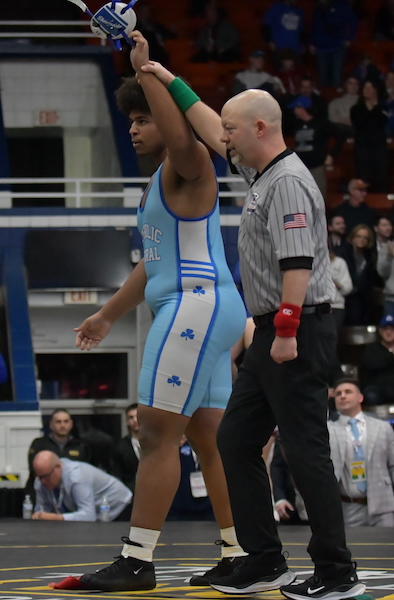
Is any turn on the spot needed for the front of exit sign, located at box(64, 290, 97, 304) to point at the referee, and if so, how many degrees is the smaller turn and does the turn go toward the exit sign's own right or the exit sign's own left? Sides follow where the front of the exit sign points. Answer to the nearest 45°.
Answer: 0° — it already faces them

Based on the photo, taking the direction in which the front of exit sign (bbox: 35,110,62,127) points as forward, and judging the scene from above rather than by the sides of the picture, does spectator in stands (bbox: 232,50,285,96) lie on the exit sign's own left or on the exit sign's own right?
on the exit sign's own left

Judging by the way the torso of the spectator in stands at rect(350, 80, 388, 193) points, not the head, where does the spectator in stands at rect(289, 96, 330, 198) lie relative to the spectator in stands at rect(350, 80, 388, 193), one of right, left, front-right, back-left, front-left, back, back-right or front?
front-right

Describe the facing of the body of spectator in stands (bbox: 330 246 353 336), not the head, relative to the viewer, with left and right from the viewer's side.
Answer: facing the viewer and to the left of the viewer

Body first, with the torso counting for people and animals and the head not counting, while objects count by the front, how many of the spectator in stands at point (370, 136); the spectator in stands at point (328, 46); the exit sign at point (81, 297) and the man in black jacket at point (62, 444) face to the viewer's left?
0

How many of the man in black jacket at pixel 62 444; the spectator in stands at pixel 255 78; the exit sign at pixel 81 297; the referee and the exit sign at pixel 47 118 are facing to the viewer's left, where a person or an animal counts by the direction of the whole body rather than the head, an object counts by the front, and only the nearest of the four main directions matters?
1

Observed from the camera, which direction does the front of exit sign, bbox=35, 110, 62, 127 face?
facing the viewer

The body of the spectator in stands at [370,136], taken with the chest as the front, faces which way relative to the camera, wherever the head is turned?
toward the camera
